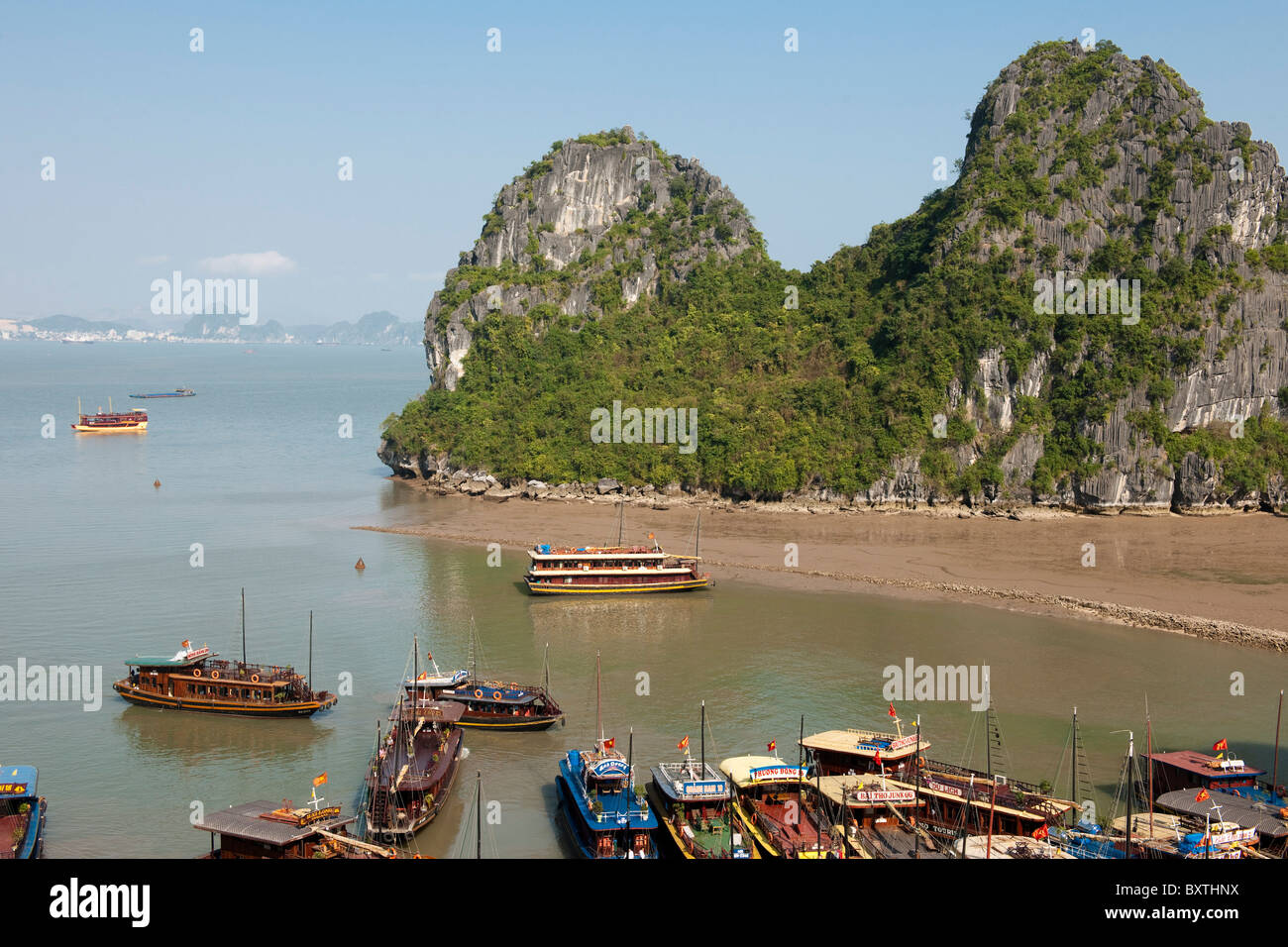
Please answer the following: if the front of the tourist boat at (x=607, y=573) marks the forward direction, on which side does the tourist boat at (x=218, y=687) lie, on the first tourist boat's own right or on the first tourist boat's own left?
on the first tourist boat's own right

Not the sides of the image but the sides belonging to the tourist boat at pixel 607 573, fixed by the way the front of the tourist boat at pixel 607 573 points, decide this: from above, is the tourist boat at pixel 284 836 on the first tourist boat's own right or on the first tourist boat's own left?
on the first tourist boat's own right

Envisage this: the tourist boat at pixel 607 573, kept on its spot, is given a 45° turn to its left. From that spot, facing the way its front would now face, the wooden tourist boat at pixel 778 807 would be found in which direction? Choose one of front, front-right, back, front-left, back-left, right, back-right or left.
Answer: back-right

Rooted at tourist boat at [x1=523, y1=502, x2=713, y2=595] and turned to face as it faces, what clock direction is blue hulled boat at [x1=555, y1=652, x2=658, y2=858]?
The blue hulled boat is roughly at 3 o'clock from the tourist boat.

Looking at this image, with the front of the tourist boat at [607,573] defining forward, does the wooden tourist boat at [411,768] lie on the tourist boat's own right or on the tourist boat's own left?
on the tourist boat's own right

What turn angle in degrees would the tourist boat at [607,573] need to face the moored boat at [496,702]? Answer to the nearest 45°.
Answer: approximately 90° to its right

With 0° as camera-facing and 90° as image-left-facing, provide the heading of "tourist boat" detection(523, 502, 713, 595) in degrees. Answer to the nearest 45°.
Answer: approximately 270°

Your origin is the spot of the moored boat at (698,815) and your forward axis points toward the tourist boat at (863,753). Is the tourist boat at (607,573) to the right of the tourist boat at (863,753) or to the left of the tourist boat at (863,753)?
left

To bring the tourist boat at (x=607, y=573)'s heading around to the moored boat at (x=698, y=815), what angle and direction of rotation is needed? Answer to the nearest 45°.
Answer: approximately 90° to its right
